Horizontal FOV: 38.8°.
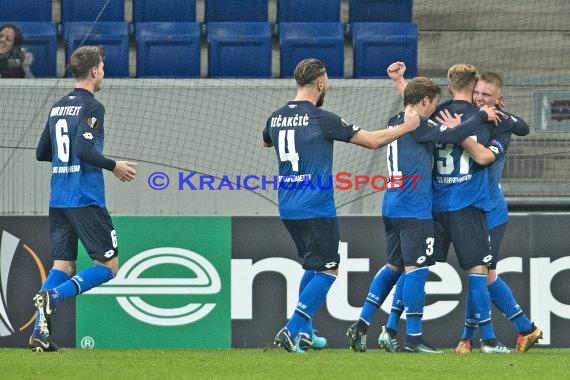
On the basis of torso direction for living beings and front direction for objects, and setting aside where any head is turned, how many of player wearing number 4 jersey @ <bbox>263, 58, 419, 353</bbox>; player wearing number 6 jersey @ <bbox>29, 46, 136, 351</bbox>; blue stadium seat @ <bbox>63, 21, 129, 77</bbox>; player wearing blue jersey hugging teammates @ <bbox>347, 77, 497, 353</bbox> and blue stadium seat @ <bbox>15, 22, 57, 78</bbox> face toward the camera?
2

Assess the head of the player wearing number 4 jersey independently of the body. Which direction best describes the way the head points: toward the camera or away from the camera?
away from the camera

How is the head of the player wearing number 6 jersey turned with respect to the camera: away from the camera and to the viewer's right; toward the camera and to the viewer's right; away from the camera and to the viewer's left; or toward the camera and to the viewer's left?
away from the camera and to the viewer's right

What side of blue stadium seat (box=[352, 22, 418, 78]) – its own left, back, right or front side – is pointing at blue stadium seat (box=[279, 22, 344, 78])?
right

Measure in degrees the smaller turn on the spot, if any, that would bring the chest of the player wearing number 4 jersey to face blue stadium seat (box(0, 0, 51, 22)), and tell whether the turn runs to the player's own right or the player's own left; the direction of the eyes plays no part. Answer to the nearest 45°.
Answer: approximately 90° to the player's own left

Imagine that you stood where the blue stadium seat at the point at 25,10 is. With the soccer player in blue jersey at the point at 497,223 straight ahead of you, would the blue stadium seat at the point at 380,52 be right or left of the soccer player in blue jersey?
left

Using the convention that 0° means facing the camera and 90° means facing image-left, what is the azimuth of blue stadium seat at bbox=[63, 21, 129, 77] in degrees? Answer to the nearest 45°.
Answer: approximately 0°
